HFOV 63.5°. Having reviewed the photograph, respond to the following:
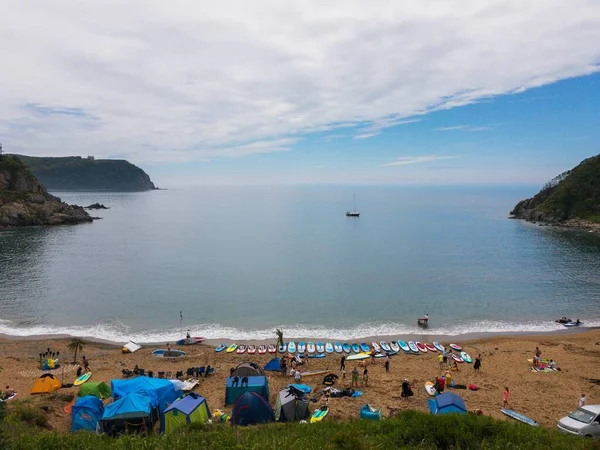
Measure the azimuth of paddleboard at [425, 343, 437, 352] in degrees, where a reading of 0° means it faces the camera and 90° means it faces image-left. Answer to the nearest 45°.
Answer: approximately 135°

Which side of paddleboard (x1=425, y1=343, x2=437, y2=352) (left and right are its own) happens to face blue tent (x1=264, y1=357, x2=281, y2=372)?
left

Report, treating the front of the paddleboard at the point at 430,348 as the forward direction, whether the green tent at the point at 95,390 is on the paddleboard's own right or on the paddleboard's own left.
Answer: on the paddleboard's own left

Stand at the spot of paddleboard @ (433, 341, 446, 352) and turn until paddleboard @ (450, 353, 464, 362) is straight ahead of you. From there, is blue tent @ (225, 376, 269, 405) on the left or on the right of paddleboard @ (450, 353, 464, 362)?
right

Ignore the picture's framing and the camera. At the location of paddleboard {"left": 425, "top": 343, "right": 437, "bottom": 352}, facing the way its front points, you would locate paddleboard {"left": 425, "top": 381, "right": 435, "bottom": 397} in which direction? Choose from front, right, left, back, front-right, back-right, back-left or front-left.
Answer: back-left

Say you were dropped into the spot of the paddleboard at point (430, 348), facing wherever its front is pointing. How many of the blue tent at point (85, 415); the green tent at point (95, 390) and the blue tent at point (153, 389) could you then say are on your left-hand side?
3

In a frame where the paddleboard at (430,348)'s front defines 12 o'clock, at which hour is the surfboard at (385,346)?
The surfboard is roughly at 10 o'clock from the paddleboard.

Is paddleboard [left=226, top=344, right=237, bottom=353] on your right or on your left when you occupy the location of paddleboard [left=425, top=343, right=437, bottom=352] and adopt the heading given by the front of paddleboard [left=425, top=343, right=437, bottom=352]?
on your left

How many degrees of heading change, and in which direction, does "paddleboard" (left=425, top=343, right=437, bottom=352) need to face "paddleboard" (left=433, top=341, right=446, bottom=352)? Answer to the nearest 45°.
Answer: approximately 90° to its right

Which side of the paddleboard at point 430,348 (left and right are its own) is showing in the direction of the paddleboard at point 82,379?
left

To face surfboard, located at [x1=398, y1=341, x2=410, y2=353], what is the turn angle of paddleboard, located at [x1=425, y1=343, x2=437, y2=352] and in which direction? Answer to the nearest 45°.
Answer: approximately 45° to its left

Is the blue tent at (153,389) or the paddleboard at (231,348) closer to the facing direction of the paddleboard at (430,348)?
the paddleboard

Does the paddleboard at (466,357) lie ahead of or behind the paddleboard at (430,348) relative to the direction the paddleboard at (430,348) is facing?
behind
